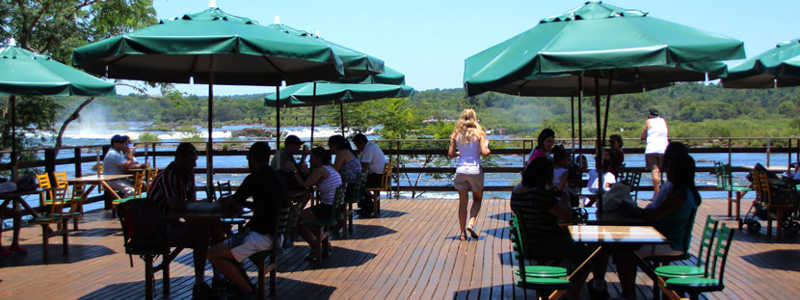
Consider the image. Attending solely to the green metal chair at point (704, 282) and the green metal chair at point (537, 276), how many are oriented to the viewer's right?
1

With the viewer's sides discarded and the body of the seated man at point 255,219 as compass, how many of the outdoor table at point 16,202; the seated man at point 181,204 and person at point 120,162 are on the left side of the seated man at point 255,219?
0

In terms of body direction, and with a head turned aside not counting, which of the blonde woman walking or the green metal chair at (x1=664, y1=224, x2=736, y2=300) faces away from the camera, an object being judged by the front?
the blonde woman walking

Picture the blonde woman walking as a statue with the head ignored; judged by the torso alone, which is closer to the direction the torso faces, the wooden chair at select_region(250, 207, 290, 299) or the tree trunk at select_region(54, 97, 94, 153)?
the tree trunk

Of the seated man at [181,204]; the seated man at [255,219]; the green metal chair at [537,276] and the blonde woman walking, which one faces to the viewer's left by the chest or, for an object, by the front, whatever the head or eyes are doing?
the seated man at [255,219]

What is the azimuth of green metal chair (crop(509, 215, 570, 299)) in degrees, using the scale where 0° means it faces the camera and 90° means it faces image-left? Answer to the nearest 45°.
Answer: approximately 270°

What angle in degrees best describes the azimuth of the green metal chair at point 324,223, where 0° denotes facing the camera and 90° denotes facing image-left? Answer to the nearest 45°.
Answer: approximately 90°

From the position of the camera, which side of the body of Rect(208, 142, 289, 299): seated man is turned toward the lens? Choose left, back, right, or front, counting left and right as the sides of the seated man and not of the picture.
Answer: left

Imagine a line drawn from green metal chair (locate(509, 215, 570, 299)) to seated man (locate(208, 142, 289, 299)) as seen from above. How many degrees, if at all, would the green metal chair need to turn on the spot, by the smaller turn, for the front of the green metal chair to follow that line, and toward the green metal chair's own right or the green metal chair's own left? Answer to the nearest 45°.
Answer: approximately 180°

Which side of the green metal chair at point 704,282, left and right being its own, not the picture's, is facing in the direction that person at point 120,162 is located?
front

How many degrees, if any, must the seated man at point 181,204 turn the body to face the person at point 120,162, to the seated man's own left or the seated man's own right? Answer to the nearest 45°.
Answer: approximately 90° to the seated man's own left

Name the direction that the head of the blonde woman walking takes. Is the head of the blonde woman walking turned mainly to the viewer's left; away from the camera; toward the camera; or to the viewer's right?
away from the camera

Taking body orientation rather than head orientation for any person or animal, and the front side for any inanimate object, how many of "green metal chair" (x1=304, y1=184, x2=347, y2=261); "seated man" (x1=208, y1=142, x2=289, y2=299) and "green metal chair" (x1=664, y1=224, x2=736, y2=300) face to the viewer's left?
3

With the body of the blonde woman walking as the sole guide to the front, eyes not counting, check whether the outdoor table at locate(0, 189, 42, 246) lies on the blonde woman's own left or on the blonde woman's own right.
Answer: on the blonde woman's own left

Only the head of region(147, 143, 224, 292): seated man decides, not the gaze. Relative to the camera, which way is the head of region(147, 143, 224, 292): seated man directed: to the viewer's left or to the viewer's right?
to the viewer's right

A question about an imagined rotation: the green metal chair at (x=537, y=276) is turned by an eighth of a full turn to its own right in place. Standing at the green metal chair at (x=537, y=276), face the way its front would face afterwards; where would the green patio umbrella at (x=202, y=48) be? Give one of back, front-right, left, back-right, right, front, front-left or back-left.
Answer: back-right

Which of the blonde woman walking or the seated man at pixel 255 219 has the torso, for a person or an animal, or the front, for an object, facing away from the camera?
the blonde woman walking
